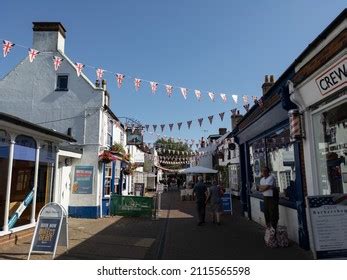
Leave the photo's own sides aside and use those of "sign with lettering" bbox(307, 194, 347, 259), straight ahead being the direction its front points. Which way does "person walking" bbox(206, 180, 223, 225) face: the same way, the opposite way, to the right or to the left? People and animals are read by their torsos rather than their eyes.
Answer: the opposite way

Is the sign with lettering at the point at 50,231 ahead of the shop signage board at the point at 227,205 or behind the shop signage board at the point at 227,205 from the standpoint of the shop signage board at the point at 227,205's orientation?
ahead

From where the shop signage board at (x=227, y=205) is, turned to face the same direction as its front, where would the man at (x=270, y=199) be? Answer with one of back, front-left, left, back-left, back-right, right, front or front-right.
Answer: front

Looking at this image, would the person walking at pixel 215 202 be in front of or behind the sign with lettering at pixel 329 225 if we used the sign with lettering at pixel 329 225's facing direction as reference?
behind

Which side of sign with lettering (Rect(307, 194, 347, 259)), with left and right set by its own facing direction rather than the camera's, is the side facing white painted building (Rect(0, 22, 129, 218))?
right

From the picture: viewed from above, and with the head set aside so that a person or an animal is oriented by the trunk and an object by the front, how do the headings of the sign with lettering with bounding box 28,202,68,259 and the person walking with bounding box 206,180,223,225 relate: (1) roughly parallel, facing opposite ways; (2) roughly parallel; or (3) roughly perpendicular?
roughly parallel, facing opposite ways

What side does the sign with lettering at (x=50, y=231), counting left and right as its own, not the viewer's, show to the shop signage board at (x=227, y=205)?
back

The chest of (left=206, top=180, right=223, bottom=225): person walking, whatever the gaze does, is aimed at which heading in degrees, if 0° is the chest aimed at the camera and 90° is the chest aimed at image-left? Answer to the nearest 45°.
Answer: approximately 180°

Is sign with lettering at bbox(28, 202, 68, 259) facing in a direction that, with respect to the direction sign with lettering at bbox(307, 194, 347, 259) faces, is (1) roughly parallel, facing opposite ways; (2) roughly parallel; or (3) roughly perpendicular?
roughly parallel

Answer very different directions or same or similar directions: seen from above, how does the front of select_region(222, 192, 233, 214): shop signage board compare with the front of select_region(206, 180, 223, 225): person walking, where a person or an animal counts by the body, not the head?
very different directions

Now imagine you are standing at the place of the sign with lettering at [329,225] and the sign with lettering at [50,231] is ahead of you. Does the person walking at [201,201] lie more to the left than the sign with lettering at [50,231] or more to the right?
right

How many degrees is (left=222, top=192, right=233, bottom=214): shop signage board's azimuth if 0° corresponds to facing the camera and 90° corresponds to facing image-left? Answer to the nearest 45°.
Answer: approximately 0°

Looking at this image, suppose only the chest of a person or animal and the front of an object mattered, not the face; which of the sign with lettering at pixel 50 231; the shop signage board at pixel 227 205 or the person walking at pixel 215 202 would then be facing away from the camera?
the person walking

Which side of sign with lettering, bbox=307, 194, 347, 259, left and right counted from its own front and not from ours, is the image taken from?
front

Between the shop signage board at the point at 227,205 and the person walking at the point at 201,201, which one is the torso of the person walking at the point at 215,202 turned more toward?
the shop signage board

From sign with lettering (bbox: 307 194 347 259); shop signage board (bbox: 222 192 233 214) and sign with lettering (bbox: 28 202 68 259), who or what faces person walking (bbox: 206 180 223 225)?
the shop signage board
